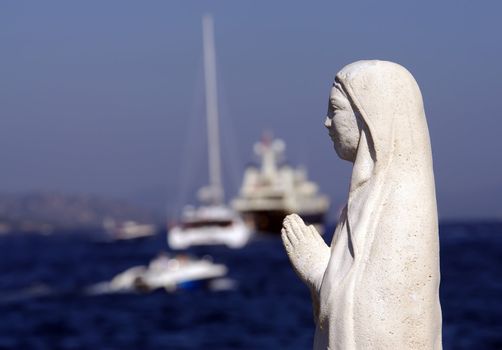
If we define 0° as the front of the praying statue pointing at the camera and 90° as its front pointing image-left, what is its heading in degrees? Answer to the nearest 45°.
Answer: approximately 90°
